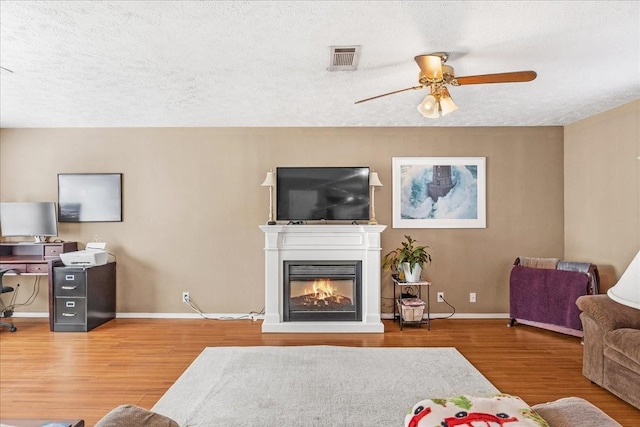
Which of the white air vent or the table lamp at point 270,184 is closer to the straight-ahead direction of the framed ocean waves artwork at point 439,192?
the white air vent

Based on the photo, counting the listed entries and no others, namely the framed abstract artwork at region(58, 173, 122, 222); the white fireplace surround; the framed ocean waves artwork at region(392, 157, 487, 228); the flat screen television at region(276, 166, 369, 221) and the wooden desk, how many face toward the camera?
5

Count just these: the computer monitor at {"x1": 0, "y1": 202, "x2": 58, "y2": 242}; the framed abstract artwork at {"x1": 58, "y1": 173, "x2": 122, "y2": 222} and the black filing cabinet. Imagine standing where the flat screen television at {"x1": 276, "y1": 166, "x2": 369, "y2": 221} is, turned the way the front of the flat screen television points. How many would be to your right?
3

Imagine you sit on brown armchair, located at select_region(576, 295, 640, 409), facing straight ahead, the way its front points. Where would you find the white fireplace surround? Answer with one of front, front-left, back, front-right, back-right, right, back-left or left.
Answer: front-right

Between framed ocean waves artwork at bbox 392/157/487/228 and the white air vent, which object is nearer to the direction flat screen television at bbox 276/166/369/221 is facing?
the white air vent

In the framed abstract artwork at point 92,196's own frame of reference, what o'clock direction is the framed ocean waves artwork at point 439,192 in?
the framed ocean waves artwork at point 439,192 is roughly at 10 o'clock from the framed abstract artwork at point 92,196.

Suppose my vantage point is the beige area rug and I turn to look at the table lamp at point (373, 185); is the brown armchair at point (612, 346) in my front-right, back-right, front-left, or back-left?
front-right

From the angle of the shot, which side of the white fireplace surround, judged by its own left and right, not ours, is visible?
front

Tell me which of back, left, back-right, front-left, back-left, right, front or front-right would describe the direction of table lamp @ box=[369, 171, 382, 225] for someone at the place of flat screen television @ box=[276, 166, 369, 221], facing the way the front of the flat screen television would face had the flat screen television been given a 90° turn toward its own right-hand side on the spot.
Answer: back

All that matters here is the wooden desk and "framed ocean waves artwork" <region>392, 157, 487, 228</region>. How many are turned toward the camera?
2

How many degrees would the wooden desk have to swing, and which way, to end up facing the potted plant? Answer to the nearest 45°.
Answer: approximately 45° to its left

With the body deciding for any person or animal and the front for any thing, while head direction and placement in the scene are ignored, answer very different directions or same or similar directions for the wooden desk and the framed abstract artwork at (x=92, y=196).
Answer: same or similar directions

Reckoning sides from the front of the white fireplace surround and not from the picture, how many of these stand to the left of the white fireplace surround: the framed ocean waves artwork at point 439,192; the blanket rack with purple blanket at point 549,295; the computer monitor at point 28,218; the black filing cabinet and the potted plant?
3

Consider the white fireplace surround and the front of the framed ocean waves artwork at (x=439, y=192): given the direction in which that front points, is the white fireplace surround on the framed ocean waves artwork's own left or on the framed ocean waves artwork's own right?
on the framed ocean waves artwork's own right

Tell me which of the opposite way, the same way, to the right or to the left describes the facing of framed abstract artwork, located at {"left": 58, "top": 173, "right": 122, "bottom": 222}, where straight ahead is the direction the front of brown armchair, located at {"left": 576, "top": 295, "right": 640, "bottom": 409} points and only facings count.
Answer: to the left

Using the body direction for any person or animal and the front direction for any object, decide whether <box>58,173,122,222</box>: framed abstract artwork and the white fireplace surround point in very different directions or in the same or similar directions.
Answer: same or similar directions

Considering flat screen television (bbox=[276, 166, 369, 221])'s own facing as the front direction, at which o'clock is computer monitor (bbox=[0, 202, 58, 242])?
The computer monitor is roughly at 3 o'clock from the flat screen television.

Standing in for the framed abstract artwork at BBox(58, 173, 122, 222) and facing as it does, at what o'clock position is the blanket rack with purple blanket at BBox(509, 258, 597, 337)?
The blanket rack with purple blanket is roughly at 10 o'clock from the framed abstract artwork.

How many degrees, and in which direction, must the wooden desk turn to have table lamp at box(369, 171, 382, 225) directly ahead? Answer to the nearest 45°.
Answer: approximately 45° to its left

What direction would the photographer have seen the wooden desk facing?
facing the viewer

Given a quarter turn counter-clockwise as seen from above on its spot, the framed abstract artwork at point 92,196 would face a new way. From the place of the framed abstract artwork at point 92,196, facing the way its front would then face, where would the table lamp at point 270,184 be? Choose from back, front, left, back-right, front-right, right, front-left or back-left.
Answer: front-right

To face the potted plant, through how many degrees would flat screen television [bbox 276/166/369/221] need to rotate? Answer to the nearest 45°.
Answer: approximately 90° to its left
